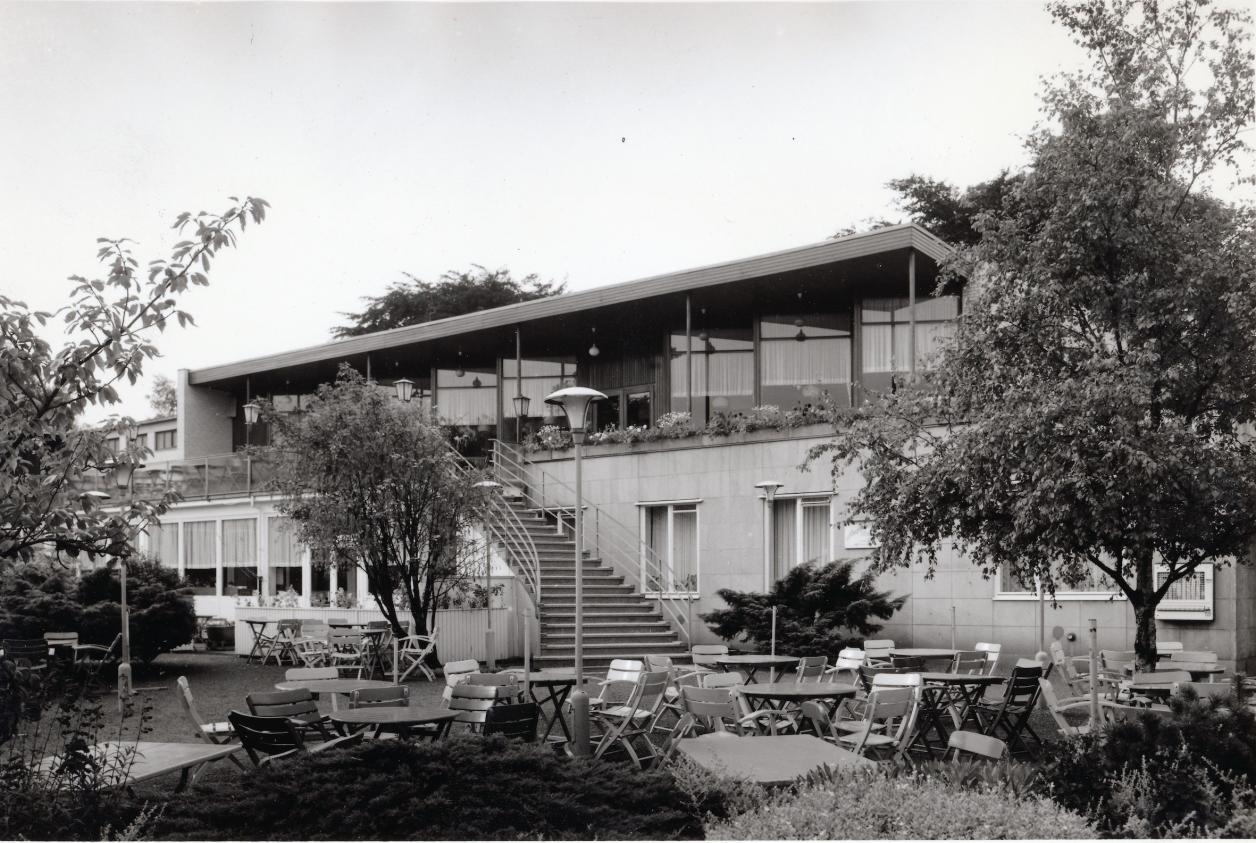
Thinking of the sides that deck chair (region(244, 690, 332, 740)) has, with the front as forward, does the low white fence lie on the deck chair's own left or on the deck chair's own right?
on the deck chair's own left

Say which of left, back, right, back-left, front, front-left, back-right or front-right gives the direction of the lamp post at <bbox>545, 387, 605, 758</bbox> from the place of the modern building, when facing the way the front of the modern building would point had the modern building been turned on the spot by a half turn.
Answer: back-right

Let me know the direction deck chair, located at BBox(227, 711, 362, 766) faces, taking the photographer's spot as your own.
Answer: facing away from the viewer and to the right of the viewer

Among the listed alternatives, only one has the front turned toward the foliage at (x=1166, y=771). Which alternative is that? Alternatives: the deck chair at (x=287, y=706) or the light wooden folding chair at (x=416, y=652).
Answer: the deck chair at (x=287, y=706)

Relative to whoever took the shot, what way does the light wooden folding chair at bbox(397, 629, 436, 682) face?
facing to the left of the viewer

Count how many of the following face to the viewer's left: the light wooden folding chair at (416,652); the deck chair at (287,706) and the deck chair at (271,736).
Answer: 1

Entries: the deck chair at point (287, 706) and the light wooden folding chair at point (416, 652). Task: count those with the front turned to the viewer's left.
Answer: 1

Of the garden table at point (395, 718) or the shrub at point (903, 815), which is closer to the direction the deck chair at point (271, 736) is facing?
the garden table

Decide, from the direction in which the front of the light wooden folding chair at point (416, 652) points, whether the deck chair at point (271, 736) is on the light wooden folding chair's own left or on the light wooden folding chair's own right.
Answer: on the light wooden folding chair's own left

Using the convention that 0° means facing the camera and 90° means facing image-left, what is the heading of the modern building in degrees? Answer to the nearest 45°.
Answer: approximately 45°

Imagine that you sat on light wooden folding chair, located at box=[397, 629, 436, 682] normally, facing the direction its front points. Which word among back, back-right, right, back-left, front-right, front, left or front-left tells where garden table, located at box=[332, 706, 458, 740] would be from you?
left

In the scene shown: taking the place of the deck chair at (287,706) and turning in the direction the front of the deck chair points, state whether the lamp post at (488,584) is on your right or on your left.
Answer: on your left

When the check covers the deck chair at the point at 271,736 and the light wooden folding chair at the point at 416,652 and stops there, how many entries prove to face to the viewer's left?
1
